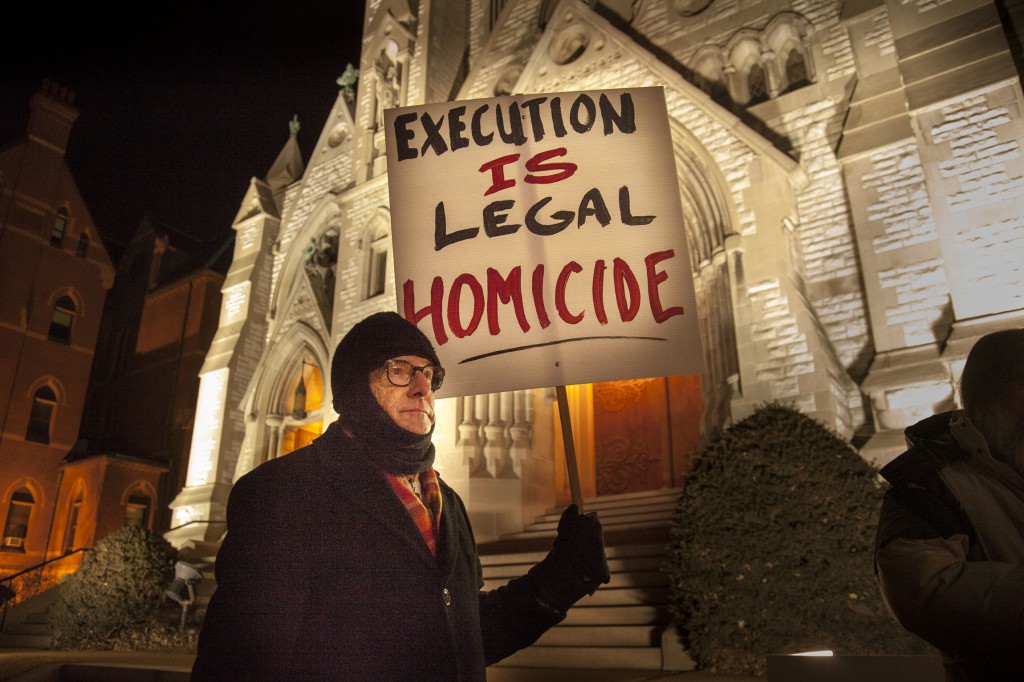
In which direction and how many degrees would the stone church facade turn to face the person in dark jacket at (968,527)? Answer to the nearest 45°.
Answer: approximately 45° to its left

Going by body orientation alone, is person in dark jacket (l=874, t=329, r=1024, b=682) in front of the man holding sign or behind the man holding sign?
in front

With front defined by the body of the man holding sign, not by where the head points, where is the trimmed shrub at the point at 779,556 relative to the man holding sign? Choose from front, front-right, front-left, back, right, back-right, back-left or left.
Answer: left

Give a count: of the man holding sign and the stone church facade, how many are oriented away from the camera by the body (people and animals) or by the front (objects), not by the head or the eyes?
0

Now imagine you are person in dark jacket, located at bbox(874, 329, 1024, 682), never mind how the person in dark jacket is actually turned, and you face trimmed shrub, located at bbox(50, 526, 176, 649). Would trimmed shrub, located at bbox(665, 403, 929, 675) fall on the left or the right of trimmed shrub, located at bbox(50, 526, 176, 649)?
right

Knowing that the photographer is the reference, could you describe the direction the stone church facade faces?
facing the viewer and to the left of the viewer

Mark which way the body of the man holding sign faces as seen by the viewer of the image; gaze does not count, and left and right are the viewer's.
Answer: facing the viewer and to the right of the viewer

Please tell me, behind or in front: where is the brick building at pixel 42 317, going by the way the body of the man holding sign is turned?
behind
